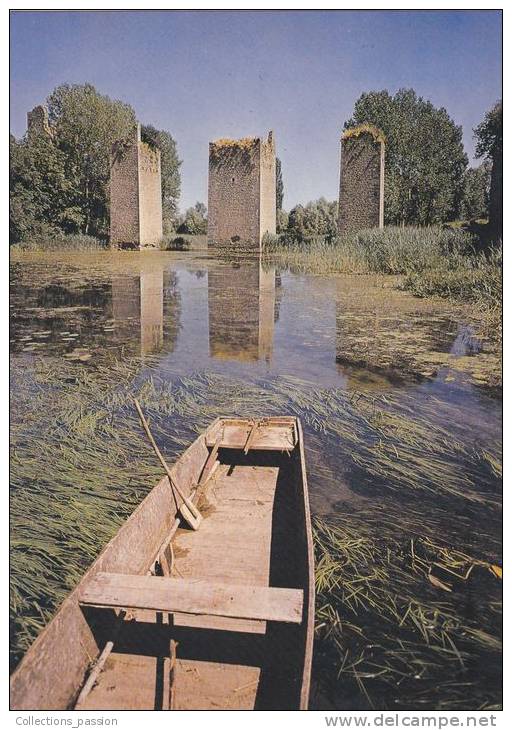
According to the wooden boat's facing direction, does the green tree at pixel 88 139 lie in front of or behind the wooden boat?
in front

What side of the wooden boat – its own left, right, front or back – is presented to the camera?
back

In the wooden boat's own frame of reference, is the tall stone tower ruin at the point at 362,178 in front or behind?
in front

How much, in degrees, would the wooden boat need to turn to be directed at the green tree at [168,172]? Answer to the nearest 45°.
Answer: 0° — it already faces it

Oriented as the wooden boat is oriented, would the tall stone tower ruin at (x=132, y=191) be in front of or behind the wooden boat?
in front
